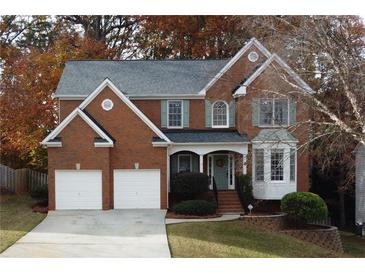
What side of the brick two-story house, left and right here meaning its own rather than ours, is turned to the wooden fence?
right

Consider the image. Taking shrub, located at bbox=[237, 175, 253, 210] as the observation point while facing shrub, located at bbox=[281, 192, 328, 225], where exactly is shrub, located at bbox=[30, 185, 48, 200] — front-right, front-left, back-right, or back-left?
back-right

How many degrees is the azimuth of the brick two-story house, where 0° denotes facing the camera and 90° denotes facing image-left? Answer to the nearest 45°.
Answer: approximately 0°

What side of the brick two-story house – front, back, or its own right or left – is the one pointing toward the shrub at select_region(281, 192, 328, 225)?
left

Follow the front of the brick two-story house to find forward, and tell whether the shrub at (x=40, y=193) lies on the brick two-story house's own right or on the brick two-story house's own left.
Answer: on the brick two-story house's own right

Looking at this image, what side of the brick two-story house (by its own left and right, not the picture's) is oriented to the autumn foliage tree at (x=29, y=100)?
right
